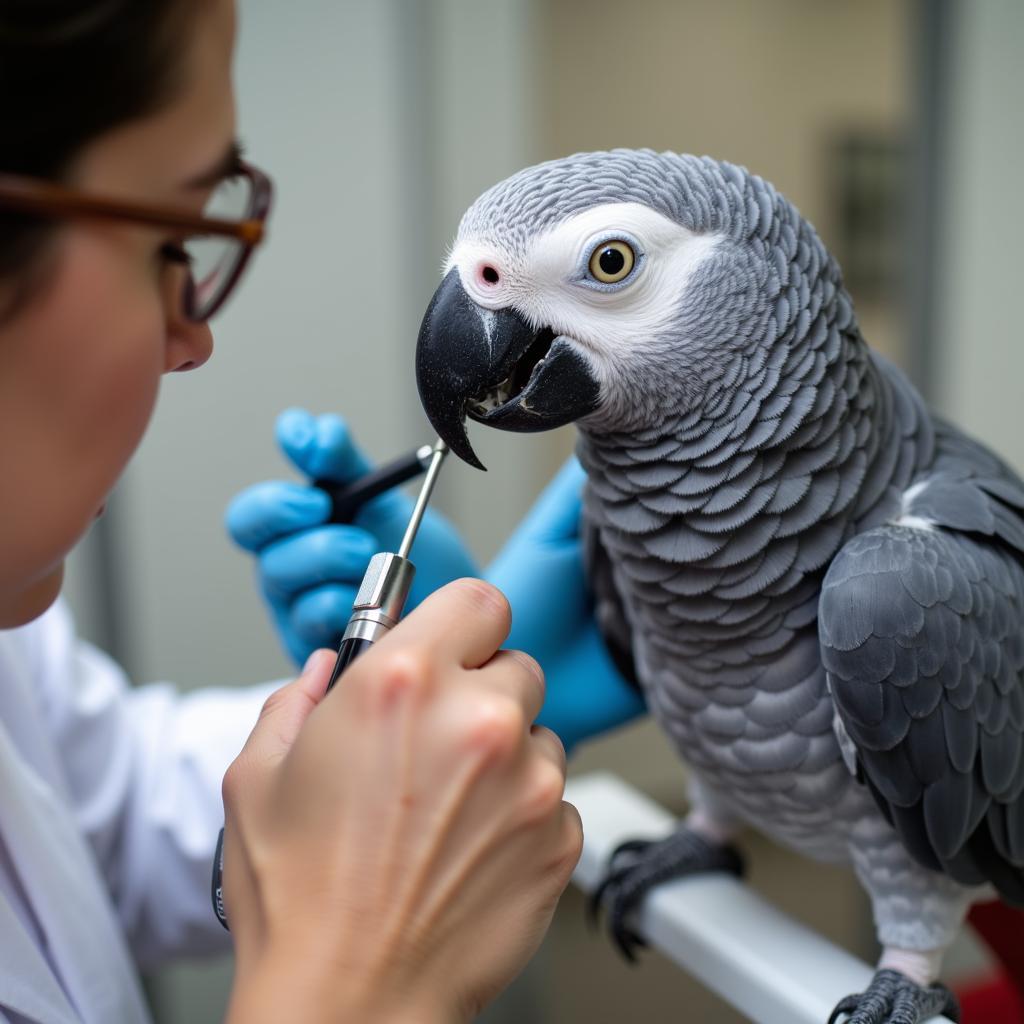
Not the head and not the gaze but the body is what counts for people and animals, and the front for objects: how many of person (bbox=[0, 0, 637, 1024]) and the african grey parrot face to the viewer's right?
1

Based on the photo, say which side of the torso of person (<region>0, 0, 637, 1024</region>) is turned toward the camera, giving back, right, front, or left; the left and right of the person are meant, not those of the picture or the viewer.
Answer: right

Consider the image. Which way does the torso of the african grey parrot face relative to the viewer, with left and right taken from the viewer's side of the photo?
facing the viewer and to the left of the viewer
